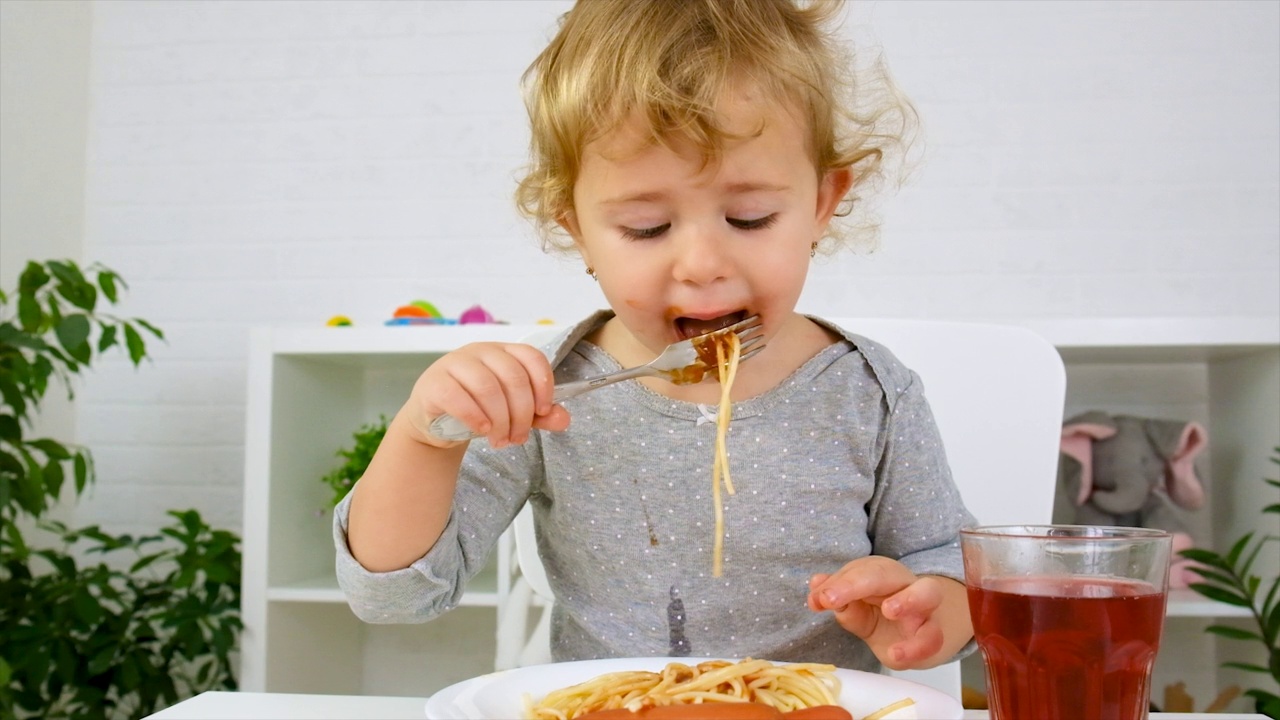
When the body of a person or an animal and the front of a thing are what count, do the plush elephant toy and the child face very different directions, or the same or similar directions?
same or similar directions

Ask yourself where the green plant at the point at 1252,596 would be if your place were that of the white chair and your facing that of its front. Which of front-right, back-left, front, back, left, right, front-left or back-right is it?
back-left

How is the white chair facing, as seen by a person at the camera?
facing the viewer

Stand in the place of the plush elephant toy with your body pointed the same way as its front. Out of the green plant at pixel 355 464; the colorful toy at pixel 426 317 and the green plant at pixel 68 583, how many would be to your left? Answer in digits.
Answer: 0

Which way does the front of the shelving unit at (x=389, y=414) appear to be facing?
toward the camera

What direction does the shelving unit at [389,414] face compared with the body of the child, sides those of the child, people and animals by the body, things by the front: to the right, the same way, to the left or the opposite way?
the same way

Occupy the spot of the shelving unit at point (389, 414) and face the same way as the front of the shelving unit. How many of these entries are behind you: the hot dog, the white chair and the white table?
0

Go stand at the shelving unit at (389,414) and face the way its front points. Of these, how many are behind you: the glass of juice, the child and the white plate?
0

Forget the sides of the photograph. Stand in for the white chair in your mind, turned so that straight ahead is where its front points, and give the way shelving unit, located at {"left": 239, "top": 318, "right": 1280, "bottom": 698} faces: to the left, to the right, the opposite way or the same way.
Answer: the same way

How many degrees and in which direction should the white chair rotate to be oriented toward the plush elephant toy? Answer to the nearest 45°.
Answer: approximately 135° to its left

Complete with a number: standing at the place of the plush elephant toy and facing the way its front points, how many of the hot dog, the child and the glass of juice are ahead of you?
3

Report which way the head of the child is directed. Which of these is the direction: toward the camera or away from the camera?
toward the camera

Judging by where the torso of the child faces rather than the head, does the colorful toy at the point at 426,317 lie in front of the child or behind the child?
behind

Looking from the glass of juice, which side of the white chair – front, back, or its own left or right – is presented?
front

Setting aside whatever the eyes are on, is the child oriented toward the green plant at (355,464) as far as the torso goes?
no

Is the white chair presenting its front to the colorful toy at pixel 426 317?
no

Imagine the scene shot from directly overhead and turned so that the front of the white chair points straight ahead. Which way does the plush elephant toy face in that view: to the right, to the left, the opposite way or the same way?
the same way

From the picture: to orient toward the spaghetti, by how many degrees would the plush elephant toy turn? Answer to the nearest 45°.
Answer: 0° — it already faces it
